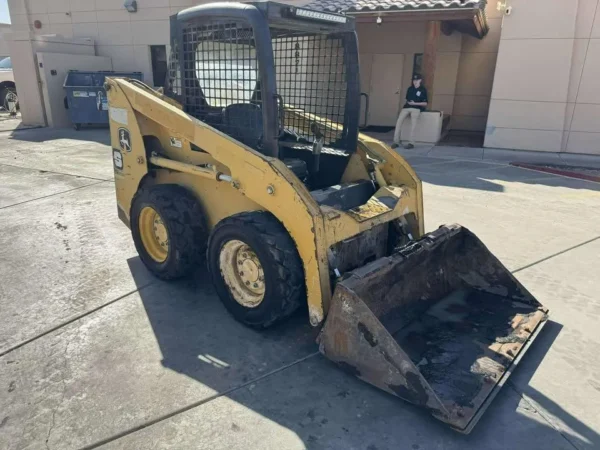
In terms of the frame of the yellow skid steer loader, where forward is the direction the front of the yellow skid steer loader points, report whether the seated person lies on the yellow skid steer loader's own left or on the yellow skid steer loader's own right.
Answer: on the yellow skid steer loader's own left

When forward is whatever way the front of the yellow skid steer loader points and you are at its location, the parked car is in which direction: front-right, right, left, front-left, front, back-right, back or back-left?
back

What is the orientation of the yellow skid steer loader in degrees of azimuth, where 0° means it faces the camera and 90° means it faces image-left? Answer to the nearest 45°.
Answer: approximately 315°
